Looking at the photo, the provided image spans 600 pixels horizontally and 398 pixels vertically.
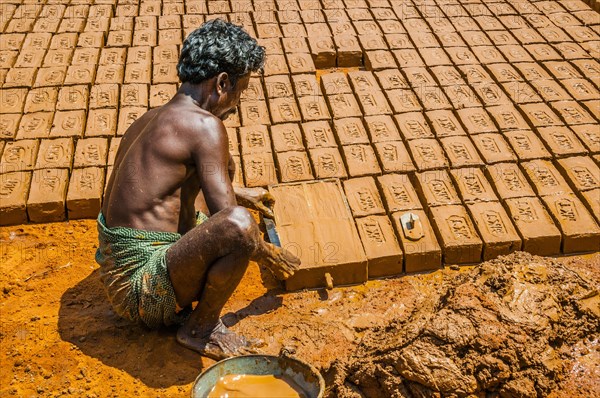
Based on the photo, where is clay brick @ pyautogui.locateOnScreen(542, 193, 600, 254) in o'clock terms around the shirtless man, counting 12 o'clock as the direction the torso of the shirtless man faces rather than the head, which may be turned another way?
The clay brick is roughly at 1 o'clock from the shirtless man.

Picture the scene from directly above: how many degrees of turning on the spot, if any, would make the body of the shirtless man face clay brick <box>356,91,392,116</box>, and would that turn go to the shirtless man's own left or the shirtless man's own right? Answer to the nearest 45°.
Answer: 0° — they already face it

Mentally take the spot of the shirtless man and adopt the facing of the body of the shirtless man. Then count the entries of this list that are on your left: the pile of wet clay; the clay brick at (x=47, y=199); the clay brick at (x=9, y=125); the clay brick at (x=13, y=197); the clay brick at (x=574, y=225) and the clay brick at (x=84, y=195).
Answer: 4

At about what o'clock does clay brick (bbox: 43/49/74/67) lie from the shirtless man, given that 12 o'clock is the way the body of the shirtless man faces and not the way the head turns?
The clay brick is roughly at 10 o'clock from the shirtless man.

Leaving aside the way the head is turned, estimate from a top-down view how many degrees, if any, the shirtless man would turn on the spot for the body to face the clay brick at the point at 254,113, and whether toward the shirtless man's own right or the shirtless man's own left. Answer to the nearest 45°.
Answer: approximately 45° to the shirtless man's own left

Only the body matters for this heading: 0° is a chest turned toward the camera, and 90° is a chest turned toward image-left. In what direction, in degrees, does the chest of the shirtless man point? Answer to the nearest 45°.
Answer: approximately 225°

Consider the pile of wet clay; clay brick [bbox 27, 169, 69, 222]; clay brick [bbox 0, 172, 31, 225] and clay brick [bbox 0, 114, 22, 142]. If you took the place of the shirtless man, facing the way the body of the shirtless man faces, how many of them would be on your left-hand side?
3

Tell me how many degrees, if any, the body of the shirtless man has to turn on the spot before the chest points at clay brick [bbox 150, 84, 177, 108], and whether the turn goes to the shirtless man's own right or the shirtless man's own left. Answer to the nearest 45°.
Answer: approximately 45° to the shirtless man's own left

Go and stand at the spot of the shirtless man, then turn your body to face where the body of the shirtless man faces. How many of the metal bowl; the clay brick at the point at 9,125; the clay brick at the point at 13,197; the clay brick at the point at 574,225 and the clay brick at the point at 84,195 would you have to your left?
3

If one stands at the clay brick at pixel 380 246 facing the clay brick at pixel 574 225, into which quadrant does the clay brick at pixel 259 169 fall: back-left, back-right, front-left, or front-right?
back-left

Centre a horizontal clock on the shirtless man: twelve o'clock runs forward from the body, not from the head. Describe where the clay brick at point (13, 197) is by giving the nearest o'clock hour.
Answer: The clay brick is roughly at 9 o'clock from the shirtless man.

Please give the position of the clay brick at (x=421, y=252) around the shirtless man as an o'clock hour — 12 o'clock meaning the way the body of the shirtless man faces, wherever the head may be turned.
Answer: The clay brick is roughly at 1 o'clock from the shirtless man.
